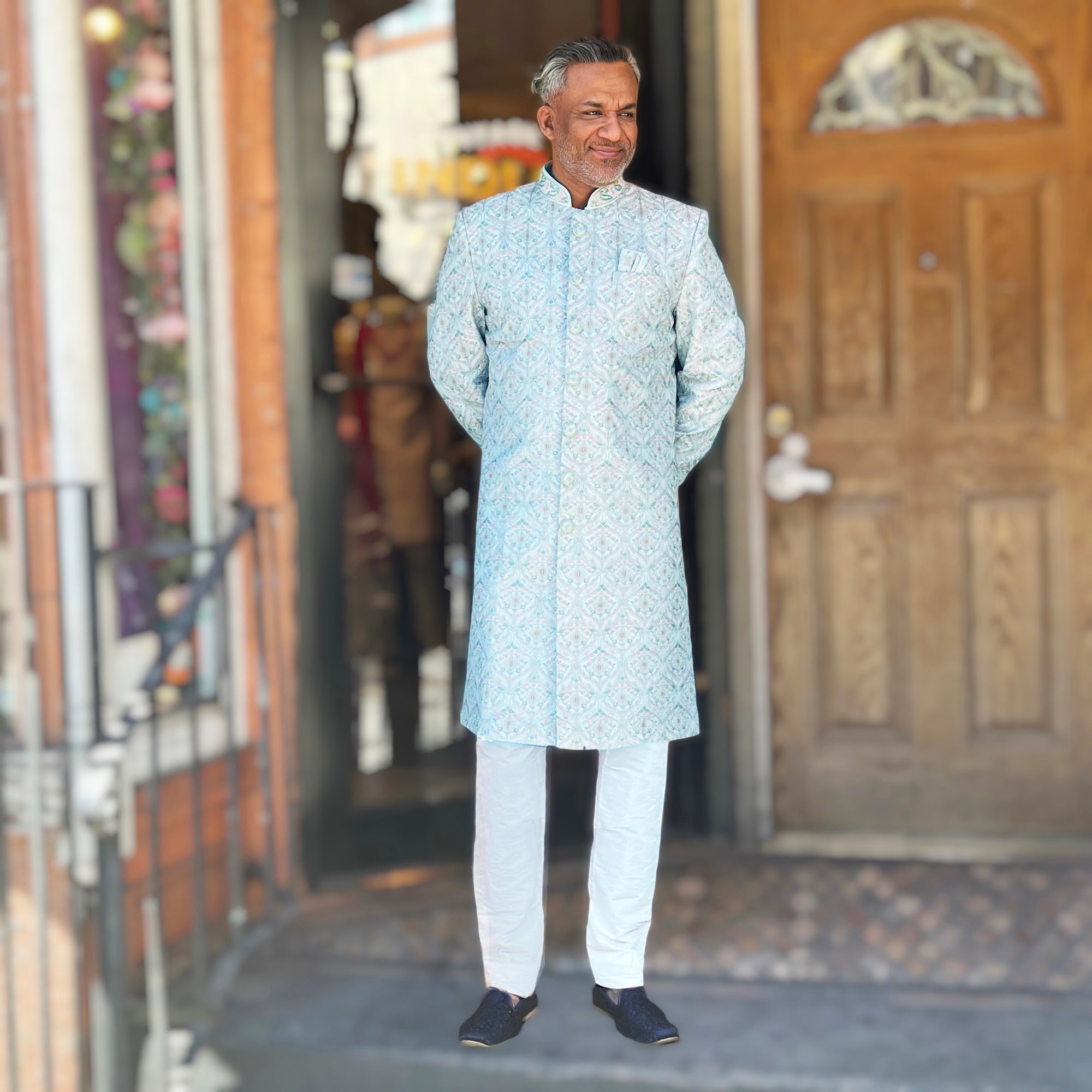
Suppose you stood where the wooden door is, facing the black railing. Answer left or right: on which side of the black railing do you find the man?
left
